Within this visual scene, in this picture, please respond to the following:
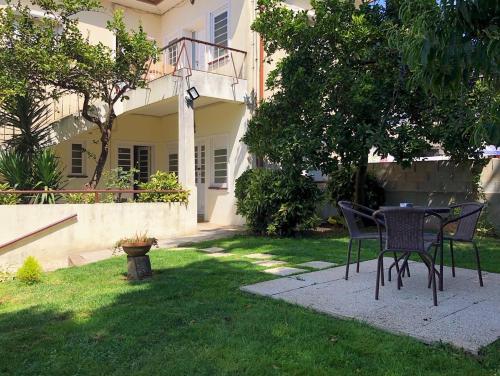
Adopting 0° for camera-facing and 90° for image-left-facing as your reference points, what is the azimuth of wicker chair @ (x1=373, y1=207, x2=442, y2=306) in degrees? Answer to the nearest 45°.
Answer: approximately 180°

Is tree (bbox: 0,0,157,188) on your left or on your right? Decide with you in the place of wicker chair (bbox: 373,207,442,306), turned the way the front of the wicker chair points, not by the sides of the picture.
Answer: on your left

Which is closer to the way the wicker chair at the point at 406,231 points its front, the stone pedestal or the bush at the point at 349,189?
the bush

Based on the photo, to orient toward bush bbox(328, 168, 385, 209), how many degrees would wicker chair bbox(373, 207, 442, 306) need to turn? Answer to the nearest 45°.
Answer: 0° — it already faces it

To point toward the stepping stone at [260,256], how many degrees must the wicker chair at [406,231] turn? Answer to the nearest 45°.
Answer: approximately 45° to its left

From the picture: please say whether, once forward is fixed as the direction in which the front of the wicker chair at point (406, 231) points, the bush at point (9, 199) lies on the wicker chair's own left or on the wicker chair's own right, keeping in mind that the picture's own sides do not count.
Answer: on the wicker chair's own left

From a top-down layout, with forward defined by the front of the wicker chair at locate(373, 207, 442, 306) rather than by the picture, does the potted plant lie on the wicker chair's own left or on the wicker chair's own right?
on the wicker chair's own left

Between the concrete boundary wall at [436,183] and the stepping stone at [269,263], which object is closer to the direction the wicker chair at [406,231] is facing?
the concrete boundary wall

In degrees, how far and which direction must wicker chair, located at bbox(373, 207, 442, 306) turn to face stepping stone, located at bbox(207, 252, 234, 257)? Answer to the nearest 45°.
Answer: approximately 45° to its left
